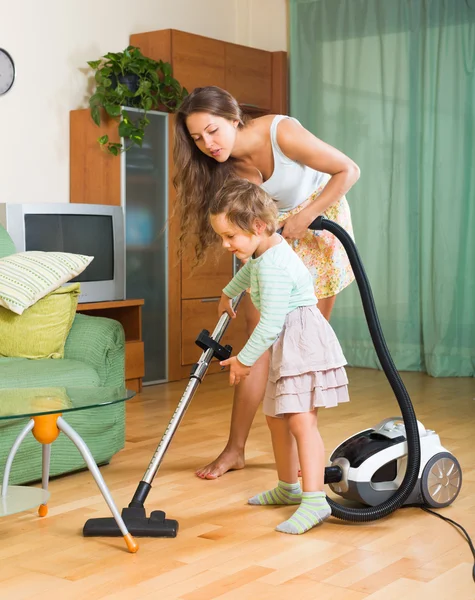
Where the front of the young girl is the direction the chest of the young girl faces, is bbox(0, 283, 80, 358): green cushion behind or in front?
in front

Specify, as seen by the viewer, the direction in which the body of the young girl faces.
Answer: to the viewer's left

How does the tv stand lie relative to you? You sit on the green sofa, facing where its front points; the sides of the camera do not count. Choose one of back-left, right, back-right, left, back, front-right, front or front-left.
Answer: back-left

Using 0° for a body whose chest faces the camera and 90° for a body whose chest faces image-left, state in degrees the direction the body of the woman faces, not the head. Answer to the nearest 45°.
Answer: approximately 45°

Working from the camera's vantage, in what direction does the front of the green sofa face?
facing the viewer and to the right of the viewer

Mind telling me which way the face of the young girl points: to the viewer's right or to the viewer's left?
to the viewer's left

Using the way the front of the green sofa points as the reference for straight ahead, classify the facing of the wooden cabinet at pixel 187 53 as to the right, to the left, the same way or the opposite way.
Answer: to the right
